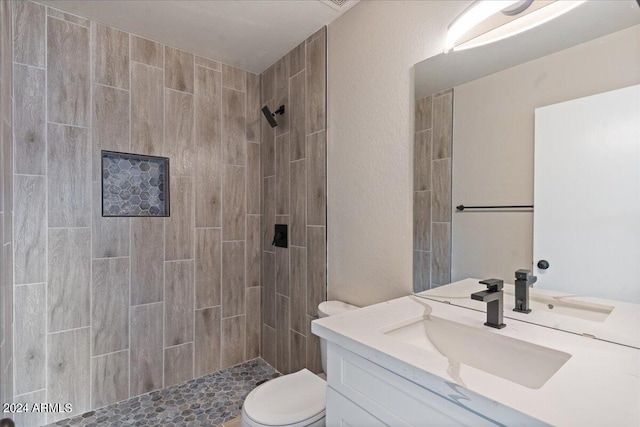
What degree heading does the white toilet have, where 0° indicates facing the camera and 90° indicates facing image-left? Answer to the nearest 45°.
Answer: approximately 45°

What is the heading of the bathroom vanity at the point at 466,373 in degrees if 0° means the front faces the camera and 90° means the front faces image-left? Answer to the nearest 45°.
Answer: approximately 45°

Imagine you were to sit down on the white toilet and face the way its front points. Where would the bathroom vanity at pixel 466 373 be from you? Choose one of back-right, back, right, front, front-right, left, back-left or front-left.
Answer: left

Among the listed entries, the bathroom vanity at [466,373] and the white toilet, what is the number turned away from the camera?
0
